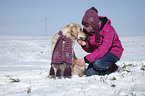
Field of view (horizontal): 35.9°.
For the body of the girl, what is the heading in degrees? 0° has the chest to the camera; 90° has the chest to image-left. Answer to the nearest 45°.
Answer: approximately 90°
